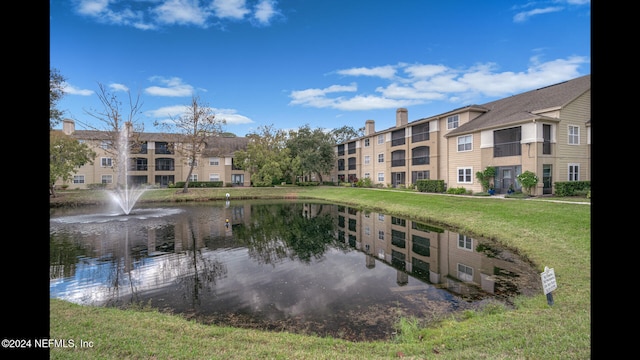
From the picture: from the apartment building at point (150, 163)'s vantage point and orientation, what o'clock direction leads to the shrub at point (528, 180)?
The shrub is roughly at 11 o'clock from the apartment building.

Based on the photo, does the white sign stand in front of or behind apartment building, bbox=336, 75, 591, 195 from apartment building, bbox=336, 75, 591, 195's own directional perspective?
in front

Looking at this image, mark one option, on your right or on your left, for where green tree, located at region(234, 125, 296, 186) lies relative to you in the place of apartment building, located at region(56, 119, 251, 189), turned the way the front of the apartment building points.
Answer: on your left

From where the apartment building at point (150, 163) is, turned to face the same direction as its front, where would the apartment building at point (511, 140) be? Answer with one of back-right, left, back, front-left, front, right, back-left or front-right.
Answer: front-left

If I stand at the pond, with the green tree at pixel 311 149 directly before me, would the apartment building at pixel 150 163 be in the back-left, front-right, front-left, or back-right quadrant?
front-left

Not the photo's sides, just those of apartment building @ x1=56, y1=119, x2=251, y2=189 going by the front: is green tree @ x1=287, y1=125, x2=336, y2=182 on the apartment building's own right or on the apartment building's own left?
on the apartment building's own left

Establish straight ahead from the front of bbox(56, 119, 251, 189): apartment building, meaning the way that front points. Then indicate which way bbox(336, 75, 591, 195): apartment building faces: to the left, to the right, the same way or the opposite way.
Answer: to the right

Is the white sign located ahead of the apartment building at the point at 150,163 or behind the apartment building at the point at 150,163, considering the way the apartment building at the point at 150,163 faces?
ahead

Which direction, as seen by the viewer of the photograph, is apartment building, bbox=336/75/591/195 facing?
facing the viewer and to the left of the viewer

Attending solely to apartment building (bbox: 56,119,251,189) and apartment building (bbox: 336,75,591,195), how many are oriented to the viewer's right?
0

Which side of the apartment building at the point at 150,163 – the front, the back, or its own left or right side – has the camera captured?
front

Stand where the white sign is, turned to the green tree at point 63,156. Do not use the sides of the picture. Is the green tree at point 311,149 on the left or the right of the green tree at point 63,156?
right

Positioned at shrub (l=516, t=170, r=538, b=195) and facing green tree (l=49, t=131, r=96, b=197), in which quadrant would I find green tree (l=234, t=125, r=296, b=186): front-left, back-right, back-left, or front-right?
front-right

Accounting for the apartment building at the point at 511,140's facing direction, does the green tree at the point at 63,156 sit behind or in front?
in front

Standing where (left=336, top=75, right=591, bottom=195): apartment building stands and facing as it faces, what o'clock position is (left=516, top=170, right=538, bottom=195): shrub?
The shrub is roughly at 10 o'clock from the apartment building.

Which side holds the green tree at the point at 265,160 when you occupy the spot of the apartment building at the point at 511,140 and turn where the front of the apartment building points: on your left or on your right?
on your right
